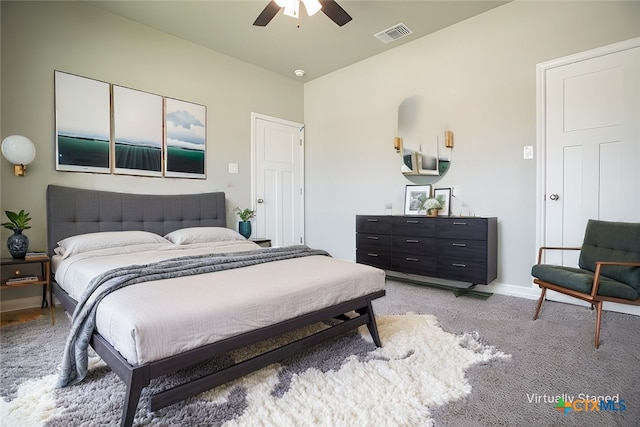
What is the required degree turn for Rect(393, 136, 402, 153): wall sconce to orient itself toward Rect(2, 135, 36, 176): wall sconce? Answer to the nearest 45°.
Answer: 0° — it already faces it

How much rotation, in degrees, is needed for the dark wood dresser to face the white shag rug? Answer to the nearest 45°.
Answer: approximately 45° to its left

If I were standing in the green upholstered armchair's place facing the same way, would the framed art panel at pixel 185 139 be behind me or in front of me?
in front

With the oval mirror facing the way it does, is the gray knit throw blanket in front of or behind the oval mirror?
in front

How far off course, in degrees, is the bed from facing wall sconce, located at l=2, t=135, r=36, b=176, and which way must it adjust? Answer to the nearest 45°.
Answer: approximately 180°

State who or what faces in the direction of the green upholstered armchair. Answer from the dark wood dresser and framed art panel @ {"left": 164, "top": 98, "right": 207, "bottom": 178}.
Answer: the framed art panel

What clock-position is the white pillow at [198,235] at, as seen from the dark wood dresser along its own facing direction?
The white pillow is roughly at 1 o'clock from the dark wood dresser.

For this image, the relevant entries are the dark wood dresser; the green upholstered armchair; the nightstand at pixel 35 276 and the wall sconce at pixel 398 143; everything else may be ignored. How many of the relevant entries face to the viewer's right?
0

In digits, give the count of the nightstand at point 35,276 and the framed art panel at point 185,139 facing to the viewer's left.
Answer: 0

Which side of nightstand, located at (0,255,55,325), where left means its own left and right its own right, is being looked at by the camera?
front

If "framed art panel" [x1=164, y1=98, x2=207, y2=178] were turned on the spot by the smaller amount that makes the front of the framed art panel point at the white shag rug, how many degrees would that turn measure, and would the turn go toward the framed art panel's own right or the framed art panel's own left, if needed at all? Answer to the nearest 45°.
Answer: approximately 45° to the framed art panel's own right

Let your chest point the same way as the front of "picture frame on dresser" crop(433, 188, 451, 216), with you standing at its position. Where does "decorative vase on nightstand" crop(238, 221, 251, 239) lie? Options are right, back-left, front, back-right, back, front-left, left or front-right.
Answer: front-right

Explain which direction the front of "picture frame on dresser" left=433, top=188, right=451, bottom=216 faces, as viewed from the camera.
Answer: facing the viewer and to the left of the viewer

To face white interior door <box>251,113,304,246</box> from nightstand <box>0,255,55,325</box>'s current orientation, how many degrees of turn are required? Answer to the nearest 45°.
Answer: approximately 90° to its left

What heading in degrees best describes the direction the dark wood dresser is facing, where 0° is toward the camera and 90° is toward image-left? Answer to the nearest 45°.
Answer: approximately 45°

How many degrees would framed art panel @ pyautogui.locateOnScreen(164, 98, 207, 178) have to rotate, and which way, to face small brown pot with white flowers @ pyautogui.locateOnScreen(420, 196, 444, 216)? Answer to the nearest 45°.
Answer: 0° — it already faces it
